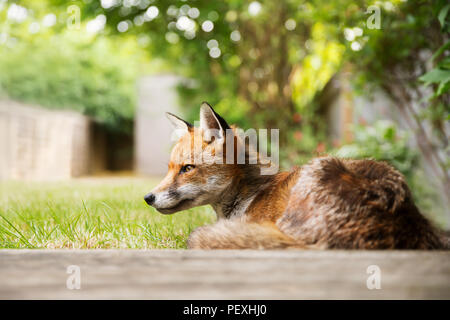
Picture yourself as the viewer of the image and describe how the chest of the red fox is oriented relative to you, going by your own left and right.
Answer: facing to the left of the viewer
